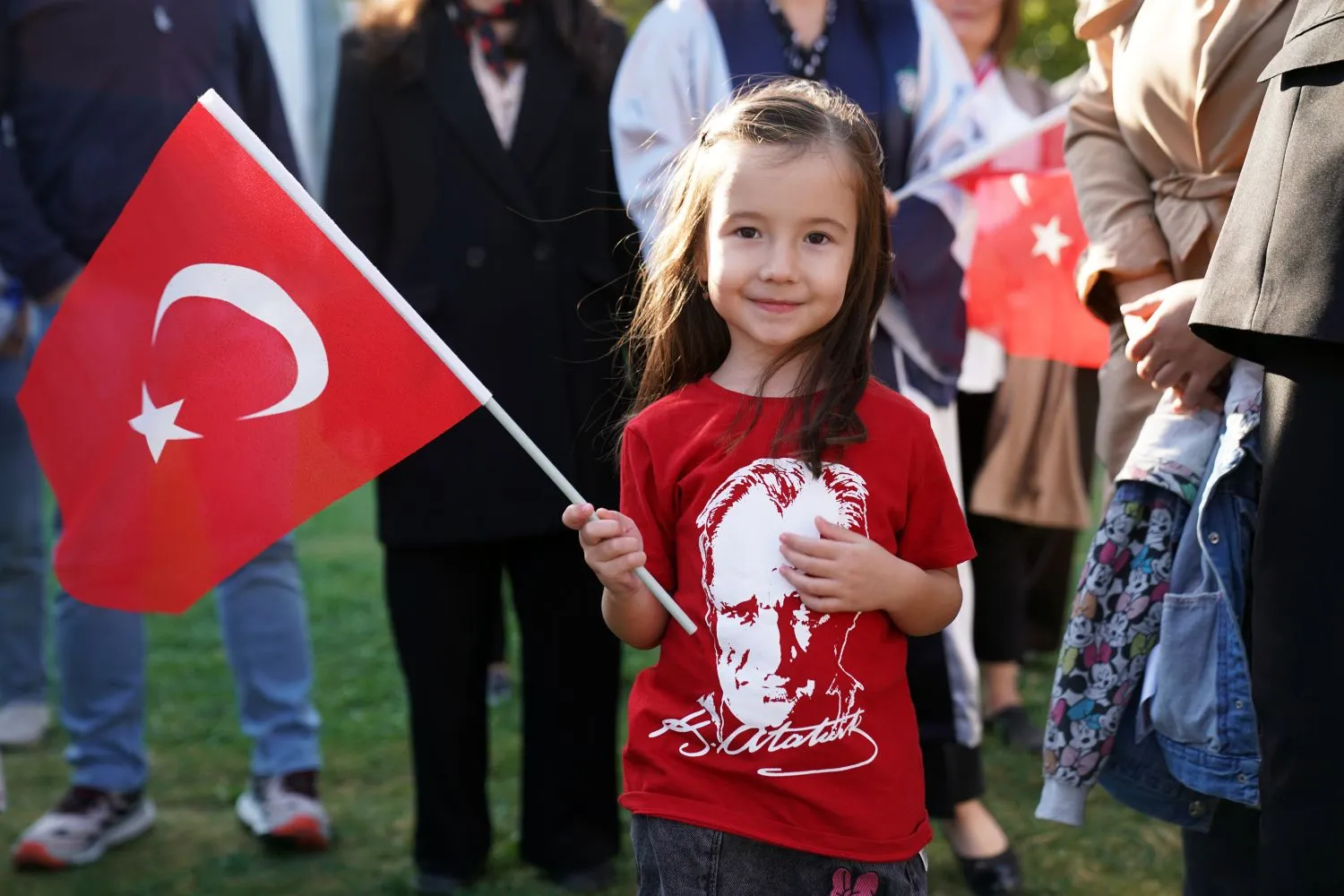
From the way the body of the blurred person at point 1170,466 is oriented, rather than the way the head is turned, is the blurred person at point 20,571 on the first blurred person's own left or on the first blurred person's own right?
on the first blurred person's own right

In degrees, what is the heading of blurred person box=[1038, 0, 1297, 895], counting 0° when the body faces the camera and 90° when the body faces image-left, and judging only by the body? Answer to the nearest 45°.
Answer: approximately 0°

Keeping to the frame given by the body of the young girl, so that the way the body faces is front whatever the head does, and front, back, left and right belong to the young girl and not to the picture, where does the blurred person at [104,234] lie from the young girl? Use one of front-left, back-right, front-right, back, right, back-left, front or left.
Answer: back-right

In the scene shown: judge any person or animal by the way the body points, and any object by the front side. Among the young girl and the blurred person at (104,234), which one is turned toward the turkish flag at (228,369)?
the blurred person

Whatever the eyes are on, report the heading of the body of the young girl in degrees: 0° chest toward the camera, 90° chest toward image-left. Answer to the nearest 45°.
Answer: approximately 0°
